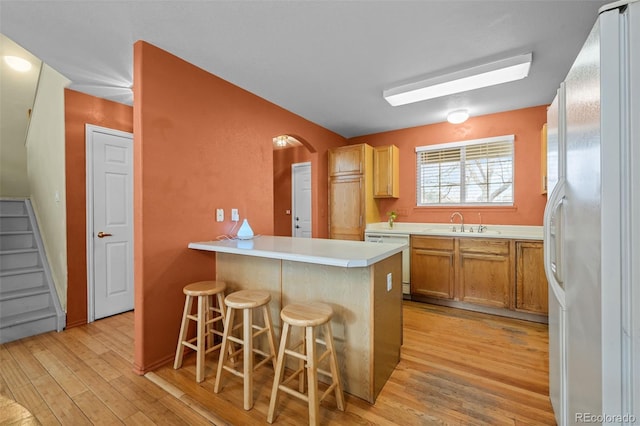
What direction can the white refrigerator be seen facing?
to the viewer's left

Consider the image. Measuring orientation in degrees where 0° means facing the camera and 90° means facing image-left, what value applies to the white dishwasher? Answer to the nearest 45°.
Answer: approximately 0°

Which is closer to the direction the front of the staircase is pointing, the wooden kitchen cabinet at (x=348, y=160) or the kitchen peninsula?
the kitchen peninsula

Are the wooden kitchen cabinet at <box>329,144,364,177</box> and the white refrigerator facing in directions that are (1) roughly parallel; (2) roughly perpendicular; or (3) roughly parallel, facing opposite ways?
roughly perpendicular

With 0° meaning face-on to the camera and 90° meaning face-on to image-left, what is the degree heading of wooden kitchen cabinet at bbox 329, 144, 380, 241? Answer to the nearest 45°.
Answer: approximately 45°

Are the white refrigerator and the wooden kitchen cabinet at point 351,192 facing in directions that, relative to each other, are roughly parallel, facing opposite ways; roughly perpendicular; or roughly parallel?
roughly perpendicular

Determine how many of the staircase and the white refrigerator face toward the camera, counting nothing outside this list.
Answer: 1

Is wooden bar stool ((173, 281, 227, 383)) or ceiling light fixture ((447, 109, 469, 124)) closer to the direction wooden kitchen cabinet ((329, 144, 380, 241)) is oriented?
the wooden bar stool

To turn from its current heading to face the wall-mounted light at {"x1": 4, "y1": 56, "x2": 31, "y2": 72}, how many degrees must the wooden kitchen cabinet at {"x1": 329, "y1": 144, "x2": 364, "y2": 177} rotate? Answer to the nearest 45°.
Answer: approximately 45° to its right

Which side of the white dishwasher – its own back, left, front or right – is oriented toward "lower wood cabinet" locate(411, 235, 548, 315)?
left

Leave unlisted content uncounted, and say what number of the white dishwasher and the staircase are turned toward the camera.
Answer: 2

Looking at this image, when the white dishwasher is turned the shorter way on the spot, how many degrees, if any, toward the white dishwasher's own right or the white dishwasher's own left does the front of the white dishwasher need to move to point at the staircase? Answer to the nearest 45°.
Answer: approximately 45° to the white dishwasher's own right
